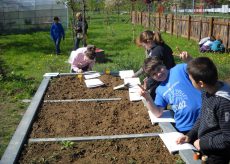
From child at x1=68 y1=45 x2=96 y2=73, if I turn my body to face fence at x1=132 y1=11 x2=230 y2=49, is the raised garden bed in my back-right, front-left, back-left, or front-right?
back-right

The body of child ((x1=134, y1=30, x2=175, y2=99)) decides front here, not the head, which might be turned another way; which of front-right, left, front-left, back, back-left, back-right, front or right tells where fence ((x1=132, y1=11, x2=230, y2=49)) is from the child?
right

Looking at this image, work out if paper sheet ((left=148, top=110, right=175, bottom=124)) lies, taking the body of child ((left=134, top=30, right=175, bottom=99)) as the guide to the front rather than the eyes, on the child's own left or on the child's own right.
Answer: on the child's own left

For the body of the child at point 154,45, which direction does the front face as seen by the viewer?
to the viewer's left

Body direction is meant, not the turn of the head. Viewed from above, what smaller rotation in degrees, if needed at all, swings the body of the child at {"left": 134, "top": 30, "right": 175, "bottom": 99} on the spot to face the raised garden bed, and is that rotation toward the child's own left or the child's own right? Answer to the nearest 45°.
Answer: approximately 45° to the child's own left

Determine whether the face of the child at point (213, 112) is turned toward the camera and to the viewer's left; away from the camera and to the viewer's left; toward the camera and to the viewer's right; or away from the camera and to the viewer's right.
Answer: away from the camera and to the viewer's left

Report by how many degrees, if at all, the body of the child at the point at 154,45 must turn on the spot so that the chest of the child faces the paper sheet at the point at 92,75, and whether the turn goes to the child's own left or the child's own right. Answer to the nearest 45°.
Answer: approximately 45° to the child's own right

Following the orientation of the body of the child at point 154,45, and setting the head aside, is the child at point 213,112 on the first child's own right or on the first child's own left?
on the first child's own left

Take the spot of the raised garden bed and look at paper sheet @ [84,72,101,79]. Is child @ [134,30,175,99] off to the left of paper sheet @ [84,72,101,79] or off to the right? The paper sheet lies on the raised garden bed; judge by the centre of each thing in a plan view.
right

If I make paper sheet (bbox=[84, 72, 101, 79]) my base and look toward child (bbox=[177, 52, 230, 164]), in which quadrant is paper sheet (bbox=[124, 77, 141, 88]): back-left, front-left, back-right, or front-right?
front-left

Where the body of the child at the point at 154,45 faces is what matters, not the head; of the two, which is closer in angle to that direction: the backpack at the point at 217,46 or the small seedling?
the small seedling

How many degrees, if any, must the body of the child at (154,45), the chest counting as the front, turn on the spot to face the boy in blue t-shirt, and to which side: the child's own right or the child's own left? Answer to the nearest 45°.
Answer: approximately 90° to the child's own left

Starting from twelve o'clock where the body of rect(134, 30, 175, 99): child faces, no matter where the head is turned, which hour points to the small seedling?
The small seedling is roughly at 10 o'clock from the child.

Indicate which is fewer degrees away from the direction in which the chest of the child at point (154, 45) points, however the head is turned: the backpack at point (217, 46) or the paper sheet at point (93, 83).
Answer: the paper sheet

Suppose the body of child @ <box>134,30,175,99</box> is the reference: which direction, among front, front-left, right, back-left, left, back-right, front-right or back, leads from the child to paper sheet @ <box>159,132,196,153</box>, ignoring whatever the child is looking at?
left
